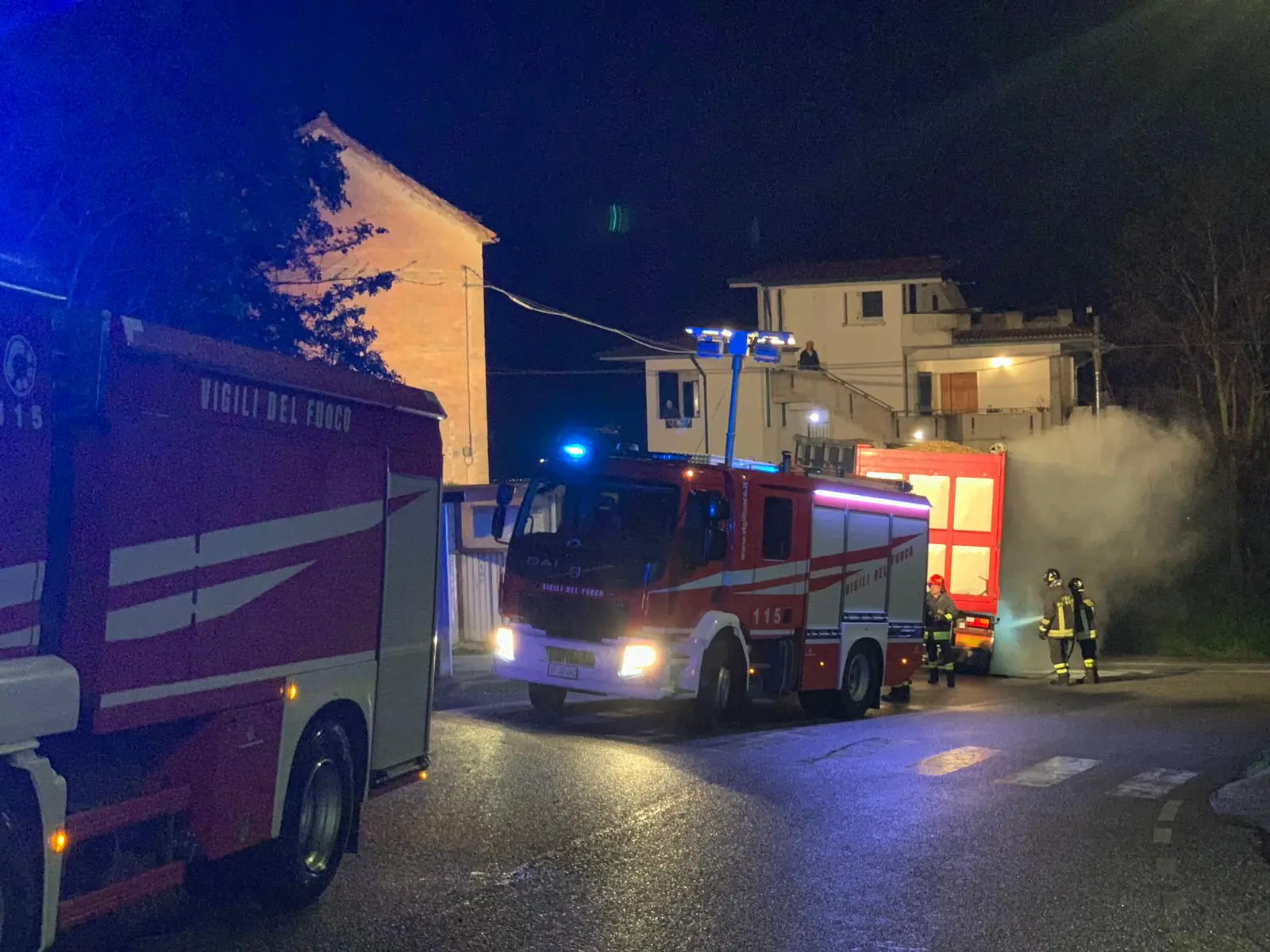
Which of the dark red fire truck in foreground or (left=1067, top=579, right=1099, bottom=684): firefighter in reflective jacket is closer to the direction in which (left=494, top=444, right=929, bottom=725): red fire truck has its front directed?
the dark red fire truck in foreground

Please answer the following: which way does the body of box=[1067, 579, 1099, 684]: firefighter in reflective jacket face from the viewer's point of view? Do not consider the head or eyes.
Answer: to the viewer's left

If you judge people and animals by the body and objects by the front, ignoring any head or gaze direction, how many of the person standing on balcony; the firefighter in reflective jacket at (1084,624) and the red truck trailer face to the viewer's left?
1

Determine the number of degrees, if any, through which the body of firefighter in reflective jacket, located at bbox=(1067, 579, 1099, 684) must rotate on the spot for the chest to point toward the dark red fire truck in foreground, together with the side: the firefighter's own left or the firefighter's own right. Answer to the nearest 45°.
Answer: approximately 90° to the firefighter's own left

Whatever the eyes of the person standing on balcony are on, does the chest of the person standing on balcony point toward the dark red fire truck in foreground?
yes

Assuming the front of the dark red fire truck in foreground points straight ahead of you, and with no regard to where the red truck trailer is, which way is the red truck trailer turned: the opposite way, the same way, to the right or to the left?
the opposite way

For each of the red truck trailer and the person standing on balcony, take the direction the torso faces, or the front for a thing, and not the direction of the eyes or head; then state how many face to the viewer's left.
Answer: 0

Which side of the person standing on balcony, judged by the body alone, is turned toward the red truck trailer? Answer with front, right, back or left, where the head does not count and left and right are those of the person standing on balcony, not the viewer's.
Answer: front

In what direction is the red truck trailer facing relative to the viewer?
away from the camera

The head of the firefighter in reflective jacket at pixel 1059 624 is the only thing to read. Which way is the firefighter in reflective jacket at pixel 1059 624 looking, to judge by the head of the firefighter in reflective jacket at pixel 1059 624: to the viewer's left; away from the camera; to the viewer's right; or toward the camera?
to the viewer's left

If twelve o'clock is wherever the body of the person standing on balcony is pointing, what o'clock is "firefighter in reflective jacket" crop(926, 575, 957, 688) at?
The firefighter in reflective jacket is roughly at 12 o'clock from the person standing on balcony.

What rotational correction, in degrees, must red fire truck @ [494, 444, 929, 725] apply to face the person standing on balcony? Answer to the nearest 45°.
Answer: approximately 135° to its right

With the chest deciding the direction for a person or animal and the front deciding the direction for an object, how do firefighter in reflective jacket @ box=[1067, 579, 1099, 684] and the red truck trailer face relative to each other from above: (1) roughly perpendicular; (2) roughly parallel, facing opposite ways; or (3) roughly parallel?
roughly perpendicular

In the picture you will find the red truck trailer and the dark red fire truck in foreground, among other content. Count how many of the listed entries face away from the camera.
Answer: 1

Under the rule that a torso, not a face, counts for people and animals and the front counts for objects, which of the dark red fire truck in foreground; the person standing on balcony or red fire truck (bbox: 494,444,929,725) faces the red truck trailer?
the person standing on balcony
